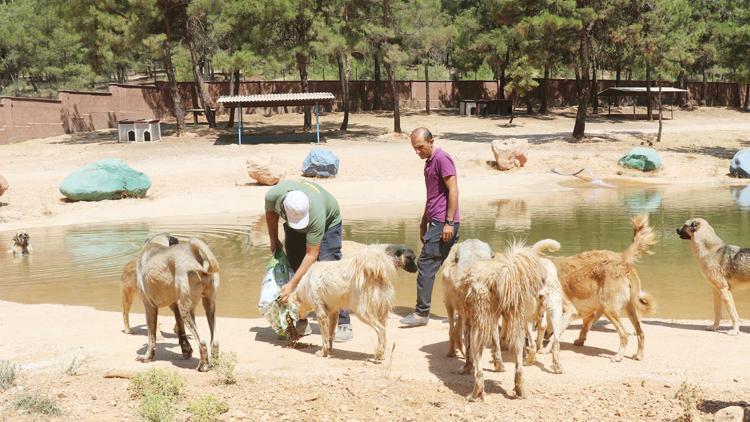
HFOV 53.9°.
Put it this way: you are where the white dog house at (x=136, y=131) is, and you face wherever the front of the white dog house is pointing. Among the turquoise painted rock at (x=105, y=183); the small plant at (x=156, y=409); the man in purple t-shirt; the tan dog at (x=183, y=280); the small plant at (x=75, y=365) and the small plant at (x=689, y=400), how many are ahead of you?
6

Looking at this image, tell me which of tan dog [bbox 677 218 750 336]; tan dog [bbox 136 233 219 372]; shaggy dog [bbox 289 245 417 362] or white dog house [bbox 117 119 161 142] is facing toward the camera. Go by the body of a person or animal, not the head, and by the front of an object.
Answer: the white dog house

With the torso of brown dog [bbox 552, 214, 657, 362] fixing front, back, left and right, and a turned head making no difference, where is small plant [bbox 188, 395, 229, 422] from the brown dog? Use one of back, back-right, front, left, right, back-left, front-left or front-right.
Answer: left

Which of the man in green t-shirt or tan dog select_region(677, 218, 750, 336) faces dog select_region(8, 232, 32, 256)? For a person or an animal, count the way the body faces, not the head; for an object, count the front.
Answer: the tan dog

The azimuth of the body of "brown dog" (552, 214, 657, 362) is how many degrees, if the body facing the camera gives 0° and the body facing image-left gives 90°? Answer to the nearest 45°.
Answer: approximately 135°

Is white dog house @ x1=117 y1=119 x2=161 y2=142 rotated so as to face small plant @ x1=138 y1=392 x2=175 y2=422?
yes

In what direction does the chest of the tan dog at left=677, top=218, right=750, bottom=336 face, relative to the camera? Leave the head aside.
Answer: to the viewer's left

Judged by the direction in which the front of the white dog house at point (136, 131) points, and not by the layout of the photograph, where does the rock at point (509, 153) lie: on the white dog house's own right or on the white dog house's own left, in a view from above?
on the white dog house's own left

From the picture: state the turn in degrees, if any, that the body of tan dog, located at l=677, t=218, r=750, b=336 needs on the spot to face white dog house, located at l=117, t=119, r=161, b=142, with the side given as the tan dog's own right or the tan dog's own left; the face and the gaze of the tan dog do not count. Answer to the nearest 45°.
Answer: approximately 45° to the tan dog's own right
